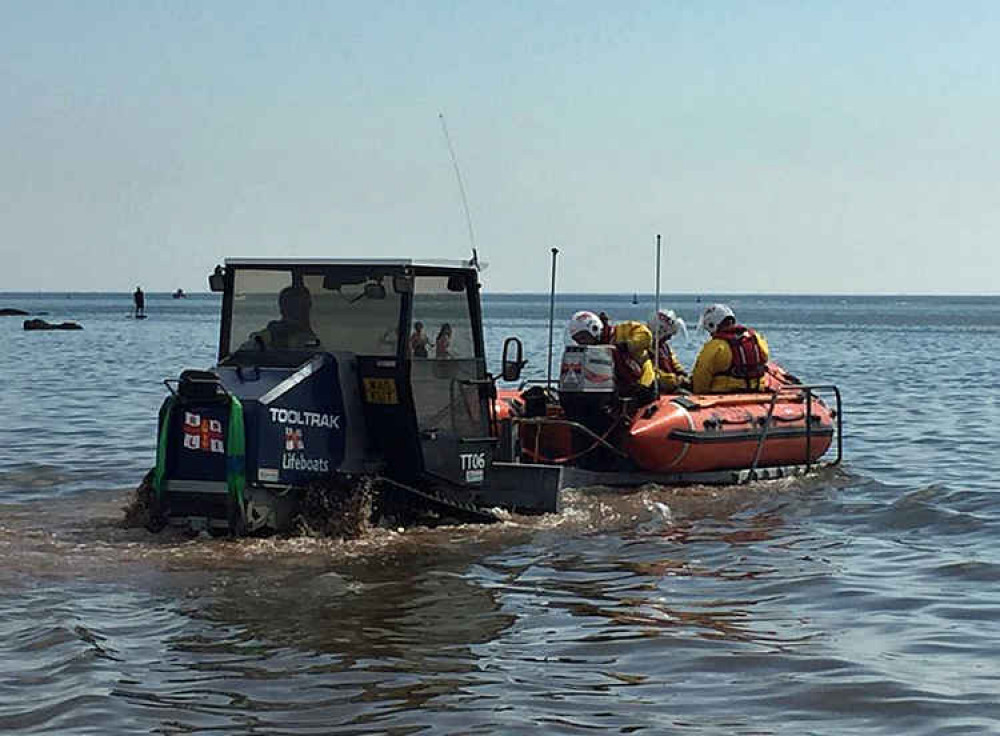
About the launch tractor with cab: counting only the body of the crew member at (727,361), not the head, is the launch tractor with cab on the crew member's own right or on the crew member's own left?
on the crew member's own left

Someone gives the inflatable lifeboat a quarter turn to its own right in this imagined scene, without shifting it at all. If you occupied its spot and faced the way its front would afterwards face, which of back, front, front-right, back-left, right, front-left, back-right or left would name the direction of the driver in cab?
right

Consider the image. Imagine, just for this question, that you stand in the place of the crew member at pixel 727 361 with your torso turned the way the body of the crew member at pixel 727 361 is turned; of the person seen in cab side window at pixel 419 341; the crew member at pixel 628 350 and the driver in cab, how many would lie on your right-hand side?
0

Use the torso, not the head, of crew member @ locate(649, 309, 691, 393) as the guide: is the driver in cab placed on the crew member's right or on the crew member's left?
on the crew member's right

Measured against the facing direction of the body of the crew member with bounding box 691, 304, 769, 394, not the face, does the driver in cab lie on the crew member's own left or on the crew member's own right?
on the crew member's own left

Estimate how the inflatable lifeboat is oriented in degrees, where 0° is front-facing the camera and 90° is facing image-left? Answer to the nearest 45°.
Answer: approximately 225°

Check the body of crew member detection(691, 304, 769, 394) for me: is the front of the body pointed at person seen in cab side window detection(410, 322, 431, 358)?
no
